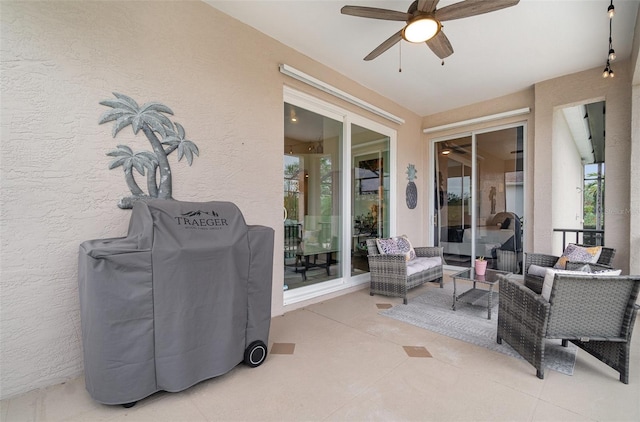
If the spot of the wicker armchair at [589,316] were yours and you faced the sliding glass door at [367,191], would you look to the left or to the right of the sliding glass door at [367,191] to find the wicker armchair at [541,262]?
right

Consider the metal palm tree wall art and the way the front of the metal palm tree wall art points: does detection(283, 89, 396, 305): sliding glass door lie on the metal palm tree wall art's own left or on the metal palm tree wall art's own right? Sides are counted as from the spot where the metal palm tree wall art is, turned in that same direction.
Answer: on the metal palm tree wall art's own left

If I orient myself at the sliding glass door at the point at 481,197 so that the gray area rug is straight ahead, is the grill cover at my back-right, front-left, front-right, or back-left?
front-right

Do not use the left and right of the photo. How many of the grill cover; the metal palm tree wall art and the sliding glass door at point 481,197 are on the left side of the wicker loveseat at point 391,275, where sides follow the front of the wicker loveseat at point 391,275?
1

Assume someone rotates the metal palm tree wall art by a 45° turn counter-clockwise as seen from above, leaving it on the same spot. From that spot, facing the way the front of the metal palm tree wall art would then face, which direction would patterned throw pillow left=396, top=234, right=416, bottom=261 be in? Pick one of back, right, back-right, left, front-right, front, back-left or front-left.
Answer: front-left

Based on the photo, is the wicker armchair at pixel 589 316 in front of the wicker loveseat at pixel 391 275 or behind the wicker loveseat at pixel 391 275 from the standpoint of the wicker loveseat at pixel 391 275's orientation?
in front

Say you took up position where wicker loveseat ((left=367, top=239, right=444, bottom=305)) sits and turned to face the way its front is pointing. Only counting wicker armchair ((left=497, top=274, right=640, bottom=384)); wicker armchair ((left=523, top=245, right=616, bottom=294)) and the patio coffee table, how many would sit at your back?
0

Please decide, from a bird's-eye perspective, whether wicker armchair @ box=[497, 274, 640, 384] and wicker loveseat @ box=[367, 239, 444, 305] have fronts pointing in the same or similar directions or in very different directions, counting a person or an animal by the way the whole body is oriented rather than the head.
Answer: very different directions

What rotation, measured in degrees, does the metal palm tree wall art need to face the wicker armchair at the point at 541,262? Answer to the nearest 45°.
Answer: approximately 90° to its left
